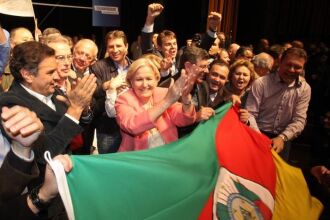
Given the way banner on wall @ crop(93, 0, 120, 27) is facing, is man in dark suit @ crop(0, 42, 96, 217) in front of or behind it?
in front

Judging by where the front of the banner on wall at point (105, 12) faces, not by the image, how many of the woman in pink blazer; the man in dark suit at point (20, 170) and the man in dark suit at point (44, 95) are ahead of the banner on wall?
3

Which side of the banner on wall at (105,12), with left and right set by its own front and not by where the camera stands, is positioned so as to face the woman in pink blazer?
front

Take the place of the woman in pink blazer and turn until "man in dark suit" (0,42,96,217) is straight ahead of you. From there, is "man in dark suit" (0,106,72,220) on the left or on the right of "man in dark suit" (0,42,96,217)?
left

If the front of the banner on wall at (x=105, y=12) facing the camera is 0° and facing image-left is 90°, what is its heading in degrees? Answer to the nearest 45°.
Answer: approximately 0°

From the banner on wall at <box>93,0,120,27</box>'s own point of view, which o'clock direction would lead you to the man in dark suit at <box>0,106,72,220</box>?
The man in dark suit is roughly at 12 o'clock from the banner on wall.
